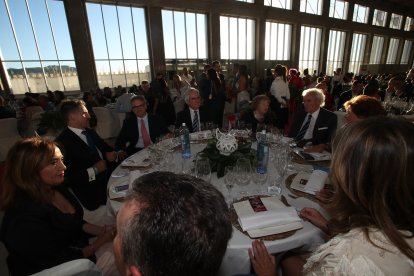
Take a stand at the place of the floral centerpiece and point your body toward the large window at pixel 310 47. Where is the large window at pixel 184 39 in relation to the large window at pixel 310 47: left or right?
left

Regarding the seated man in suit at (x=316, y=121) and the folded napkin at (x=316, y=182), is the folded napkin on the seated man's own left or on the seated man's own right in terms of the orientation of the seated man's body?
on the seated man's own left

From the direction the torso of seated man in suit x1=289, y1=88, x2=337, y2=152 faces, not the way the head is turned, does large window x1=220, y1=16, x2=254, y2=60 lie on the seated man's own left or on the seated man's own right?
on the seated man's own right

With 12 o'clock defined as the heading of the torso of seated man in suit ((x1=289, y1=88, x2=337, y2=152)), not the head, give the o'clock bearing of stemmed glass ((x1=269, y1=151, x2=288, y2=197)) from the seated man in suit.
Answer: The stemmed glass is roughly at 11 o'clock from the seated man in suit.

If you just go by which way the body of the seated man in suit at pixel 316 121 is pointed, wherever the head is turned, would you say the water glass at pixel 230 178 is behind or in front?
in front

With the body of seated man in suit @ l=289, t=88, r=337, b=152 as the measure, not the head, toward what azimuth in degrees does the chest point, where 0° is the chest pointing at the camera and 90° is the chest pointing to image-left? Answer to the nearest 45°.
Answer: approximately 45°

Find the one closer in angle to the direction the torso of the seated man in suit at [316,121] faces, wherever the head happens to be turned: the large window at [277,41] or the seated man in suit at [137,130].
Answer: the seated man in suit

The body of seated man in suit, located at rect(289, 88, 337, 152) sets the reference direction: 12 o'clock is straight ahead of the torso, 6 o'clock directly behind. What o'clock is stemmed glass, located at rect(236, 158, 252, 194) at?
The stemmed glass is roughly at 11 o'clock from the seated man in suit.

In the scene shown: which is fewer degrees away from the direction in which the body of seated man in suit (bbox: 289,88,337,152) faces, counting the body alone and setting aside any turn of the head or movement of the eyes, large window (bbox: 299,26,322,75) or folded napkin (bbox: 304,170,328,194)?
the folded napkin

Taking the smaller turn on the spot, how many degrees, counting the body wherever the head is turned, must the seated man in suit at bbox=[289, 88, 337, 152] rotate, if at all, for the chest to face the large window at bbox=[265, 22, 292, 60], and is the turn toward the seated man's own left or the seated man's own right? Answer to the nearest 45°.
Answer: approximately 135° to the seated man's own right

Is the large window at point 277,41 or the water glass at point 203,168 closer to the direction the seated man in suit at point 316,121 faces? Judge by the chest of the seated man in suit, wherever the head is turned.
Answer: the water glass

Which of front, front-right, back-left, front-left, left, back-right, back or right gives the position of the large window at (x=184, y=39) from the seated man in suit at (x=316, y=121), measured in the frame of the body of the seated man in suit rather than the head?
right

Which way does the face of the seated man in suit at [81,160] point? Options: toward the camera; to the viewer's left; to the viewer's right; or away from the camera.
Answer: to the viewer's right
